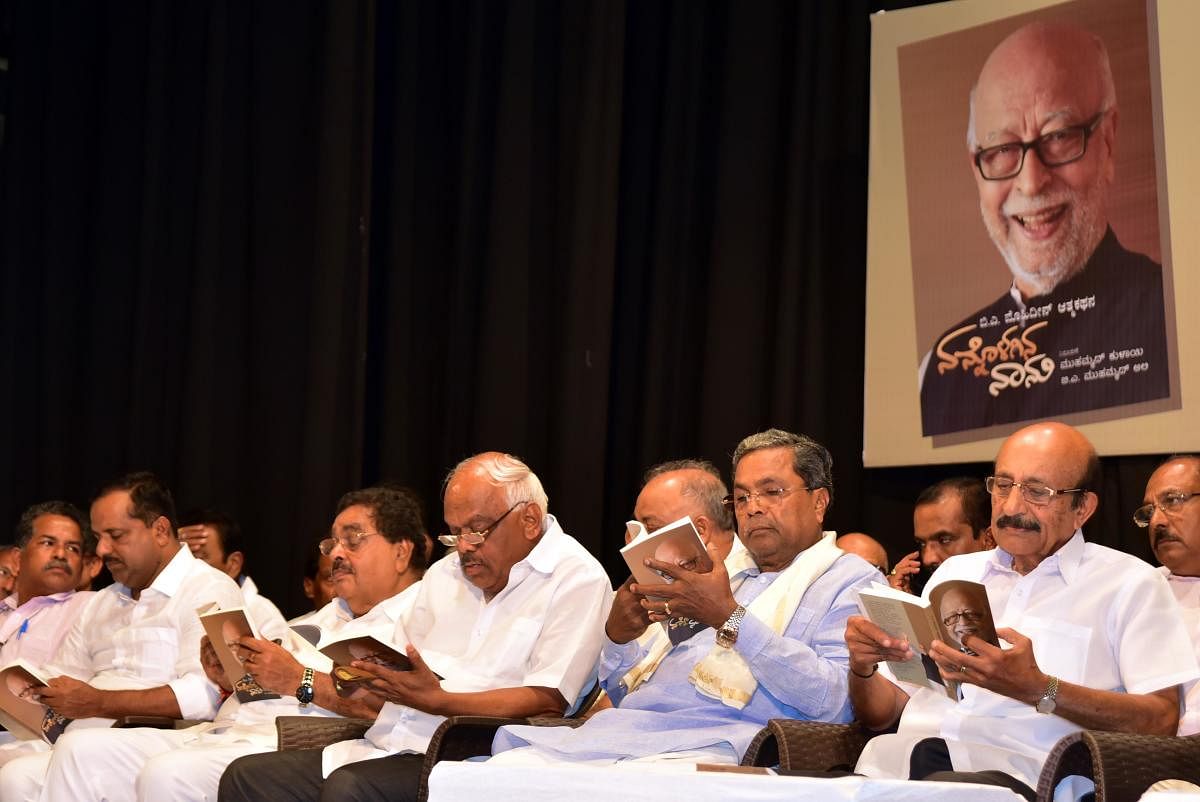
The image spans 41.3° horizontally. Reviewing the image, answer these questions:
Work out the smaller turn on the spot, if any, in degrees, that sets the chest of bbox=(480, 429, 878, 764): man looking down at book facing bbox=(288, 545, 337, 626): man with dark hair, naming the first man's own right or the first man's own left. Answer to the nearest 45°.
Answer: approximately 90° to the first man's own right

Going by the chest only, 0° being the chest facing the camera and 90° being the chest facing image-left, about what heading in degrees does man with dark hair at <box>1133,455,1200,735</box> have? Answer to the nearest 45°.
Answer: approximately 45°

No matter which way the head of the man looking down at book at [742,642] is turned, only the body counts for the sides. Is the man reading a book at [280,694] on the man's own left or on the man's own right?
on the man's own right

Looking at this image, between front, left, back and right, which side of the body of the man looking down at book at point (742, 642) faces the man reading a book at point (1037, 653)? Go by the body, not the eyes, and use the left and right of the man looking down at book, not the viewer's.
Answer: left

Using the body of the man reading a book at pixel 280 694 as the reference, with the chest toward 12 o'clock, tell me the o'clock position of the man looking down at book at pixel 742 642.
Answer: The man looking down at book is roughly at 9 o'clock from the man reading a book.

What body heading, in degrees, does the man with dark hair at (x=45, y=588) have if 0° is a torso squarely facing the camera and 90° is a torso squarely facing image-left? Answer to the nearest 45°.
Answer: approximately 45°

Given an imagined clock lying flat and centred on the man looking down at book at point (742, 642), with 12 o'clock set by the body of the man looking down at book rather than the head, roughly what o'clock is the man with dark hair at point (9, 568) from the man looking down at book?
The man with dark hair is roughly at 3 o'clock from the man looking down at book.

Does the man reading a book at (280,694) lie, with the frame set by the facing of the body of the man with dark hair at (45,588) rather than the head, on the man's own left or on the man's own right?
on the man's own left
